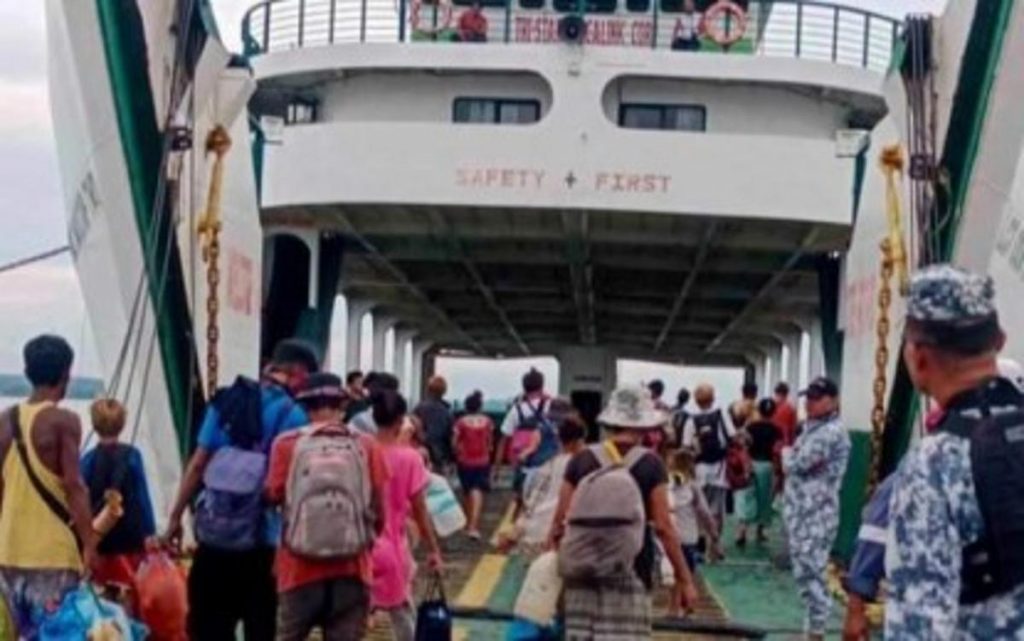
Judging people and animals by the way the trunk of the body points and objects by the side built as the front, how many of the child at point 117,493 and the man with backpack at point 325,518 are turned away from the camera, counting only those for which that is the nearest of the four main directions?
2

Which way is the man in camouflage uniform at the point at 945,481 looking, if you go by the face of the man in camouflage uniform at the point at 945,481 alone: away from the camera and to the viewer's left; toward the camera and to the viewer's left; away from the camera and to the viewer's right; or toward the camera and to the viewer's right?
away from the camera and to the viewer's left

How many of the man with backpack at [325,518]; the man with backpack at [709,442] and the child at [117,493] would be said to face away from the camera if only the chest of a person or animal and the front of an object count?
3

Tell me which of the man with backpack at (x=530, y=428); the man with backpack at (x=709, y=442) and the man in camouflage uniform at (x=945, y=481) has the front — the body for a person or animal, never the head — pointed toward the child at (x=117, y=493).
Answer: the man in camouflage uniform

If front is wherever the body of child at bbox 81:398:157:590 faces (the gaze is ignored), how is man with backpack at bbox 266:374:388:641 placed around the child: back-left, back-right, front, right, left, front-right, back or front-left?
back-right

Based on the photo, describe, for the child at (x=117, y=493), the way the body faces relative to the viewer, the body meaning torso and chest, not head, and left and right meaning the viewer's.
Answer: facing away from the viewer

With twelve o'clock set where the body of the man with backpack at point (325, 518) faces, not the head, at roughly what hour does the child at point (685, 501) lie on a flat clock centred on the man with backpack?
The child is roughly at 1 o'clock from the man with backpack.

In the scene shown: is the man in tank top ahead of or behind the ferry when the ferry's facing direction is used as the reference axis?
ahead

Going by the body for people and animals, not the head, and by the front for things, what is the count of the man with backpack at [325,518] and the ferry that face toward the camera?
1

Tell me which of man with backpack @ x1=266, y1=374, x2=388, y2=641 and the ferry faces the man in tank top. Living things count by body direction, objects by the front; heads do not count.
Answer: the ferry

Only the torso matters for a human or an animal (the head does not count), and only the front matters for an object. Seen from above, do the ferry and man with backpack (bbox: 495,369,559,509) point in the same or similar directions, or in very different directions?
very different directions

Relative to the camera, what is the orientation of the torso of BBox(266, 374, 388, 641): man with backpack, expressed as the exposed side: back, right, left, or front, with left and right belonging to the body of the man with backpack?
back

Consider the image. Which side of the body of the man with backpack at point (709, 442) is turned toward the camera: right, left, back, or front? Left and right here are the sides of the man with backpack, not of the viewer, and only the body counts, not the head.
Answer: back

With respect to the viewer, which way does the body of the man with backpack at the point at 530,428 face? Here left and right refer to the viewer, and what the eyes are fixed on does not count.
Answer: facing away from the viewer
